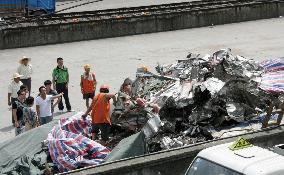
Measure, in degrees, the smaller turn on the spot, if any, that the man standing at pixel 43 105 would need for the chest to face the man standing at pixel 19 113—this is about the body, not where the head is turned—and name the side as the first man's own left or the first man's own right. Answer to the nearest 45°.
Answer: approximately 90° to the first man's own right

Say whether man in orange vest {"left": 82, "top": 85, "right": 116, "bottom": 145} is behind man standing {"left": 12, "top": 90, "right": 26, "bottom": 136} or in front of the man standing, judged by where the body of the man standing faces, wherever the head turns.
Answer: in front

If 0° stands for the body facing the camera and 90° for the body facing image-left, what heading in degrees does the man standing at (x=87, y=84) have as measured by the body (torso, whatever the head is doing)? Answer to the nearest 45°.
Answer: approximately 0°

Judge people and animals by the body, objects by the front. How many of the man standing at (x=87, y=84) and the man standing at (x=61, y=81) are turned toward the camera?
2

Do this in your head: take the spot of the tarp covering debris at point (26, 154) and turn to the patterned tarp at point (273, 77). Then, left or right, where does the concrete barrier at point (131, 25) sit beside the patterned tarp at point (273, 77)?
left

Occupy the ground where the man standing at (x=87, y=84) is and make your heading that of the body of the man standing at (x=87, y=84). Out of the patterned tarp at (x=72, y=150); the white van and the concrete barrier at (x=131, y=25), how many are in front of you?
2

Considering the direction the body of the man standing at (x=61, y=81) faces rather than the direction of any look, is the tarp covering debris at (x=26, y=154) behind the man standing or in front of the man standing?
in front

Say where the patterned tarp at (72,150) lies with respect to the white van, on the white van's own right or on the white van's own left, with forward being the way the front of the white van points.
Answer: on the white van's own right

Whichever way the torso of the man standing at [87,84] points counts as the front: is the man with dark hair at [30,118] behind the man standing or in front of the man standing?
in front

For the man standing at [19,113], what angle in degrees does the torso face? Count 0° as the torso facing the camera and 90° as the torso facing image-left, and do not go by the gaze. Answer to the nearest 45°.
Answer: approximately 315°

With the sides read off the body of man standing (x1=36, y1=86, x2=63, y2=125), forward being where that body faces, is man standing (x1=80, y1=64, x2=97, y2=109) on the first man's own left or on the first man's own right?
on the first man's own left
